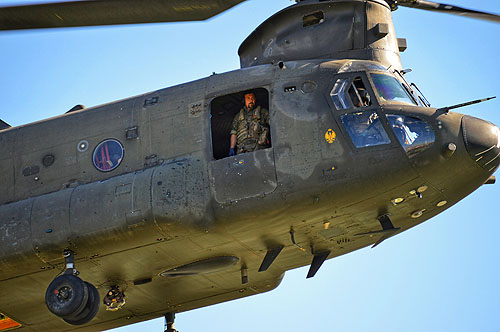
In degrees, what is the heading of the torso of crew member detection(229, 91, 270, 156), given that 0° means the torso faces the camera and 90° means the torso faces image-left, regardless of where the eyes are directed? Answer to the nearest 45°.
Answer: approximately 0°
